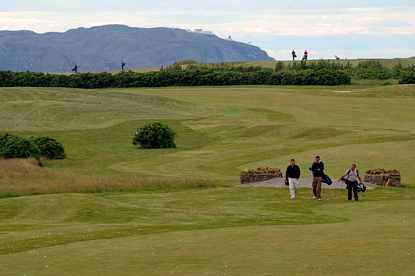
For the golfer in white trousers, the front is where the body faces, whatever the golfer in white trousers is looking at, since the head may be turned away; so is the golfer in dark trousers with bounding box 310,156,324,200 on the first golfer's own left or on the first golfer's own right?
on the first golfer's own left

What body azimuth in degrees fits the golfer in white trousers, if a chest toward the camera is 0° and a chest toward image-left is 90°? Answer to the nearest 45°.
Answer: approximately 0°

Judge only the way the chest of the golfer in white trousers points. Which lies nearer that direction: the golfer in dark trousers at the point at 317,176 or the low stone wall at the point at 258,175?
the golfer in dark trousers

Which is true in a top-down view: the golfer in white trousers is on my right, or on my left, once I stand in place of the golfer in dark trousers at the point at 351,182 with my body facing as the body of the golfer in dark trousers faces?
on my right

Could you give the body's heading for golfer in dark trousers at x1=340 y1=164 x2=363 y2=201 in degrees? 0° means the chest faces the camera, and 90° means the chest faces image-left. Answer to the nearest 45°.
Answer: approximately 0°

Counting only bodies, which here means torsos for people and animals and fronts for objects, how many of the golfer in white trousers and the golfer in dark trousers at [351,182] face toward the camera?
2

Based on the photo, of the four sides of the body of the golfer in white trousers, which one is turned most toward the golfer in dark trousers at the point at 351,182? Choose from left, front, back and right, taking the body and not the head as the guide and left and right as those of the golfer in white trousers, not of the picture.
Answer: left

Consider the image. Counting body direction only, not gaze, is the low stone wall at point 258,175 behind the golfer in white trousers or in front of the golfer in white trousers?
behind
